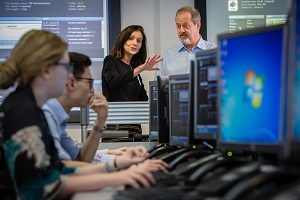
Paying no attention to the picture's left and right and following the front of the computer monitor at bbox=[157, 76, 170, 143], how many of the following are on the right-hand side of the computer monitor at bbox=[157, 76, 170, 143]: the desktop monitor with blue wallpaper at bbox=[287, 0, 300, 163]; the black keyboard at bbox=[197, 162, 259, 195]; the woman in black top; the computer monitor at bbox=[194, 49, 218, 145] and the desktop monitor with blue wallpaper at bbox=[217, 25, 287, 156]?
1

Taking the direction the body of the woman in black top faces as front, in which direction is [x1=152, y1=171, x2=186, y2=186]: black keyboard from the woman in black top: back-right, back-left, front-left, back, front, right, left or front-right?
front-right

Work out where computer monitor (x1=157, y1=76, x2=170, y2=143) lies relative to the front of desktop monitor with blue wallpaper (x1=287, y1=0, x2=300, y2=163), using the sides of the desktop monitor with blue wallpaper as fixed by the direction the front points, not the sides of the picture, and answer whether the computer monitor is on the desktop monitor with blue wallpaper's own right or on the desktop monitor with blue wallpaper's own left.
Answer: on the desktop monitor with blue wallpaper's own right

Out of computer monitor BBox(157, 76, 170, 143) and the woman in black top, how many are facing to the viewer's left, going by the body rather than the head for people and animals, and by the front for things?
1

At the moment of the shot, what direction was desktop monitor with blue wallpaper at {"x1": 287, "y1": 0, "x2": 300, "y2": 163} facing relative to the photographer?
facing the viewer and to the left of the viewer

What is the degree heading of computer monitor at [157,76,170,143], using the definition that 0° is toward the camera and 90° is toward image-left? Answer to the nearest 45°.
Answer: approximately 90°

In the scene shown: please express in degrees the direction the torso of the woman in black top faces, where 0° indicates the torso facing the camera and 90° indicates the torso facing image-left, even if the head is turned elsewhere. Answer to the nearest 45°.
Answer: approximately 315°

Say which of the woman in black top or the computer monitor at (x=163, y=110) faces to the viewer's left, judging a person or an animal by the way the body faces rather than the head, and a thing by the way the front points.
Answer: the computer monitor

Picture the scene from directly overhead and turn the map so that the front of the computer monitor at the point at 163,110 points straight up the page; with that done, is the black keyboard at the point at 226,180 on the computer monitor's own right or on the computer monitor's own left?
on the computer monitor's own left

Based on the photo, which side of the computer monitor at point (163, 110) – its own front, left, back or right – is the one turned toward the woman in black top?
right

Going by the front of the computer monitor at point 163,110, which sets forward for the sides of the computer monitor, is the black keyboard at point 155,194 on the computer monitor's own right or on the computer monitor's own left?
on the computer monitor's own left
